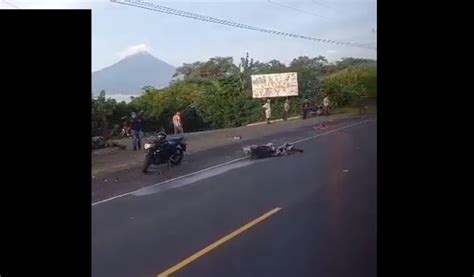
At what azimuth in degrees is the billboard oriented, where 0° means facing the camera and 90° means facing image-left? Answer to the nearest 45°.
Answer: approximately 0°
